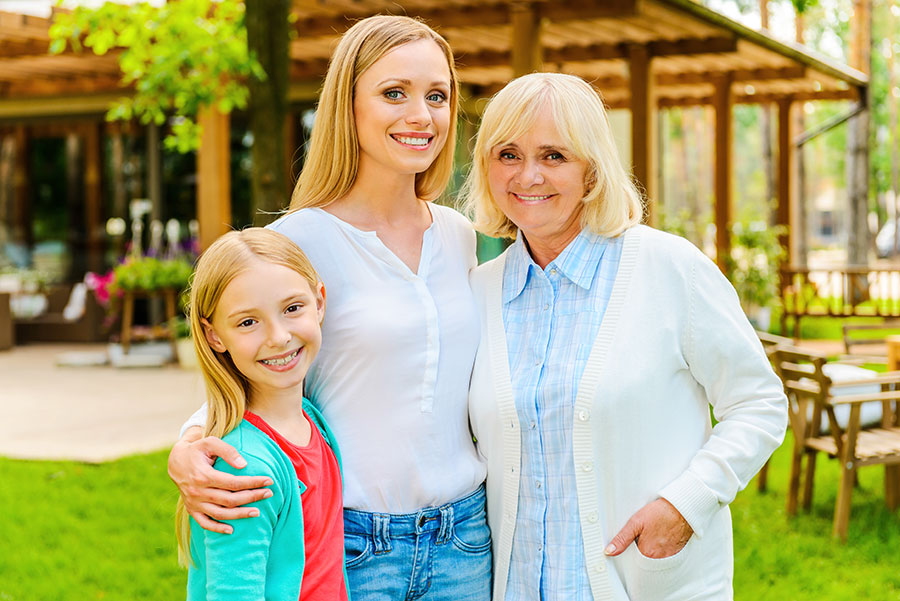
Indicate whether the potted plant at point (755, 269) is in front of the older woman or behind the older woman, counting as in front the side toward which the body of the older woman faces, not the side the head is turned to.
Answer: behind

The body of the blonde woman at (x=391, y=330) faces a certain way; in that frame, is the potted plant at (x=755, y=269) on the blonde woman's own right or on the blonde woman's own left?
on the blonde woman's own left

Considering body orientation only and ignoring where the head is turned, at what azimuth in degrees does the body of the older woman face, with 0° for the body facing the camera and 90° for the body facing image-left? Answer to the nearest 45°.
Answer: approximately 45°

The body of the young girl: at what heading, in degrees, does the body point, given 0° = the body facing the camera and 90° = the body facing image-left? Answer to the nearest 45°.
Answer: approximately 315°

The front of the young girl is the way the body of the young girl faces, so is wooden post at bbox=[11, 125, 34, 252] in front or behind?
behind

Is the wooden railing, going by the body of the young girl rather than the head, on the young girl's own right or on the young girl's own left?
on the young girl's own left
